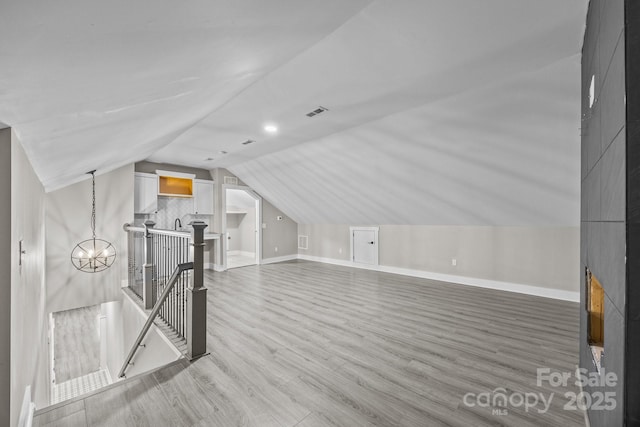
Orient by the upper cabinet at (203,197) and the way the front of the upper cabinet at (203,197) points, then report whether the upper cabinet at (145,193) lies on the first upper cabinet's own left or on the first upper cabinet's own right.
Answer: on the first upper cabinet's own right

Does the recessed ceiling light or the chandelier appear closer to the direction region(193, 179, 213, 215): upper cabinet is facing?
the recessed ceiling light

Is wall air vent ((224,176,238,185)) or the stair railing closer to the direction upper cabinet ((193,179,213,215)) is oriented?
the stair railing

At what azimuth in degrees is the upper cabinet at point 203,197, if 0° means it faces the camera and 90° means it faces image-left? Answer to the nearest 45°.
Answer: approximately 0°

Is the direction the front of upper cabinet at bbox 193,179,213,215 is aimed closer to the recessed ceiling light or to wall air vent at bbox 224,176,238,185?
the recessed ceiling light

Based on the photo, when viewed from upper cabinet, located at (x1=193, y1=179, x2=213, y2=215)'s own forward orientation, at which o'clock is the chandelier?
The chandelier is roughly at 2 o'clock from the upper cabinet.

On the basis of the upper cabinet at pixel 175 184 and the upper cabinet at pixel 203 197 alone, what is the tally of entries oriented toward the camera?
2

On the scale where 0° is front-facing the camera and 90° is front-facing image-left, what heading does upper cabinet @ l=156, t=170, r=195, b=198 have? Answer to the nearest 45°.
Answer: approximately 0°
